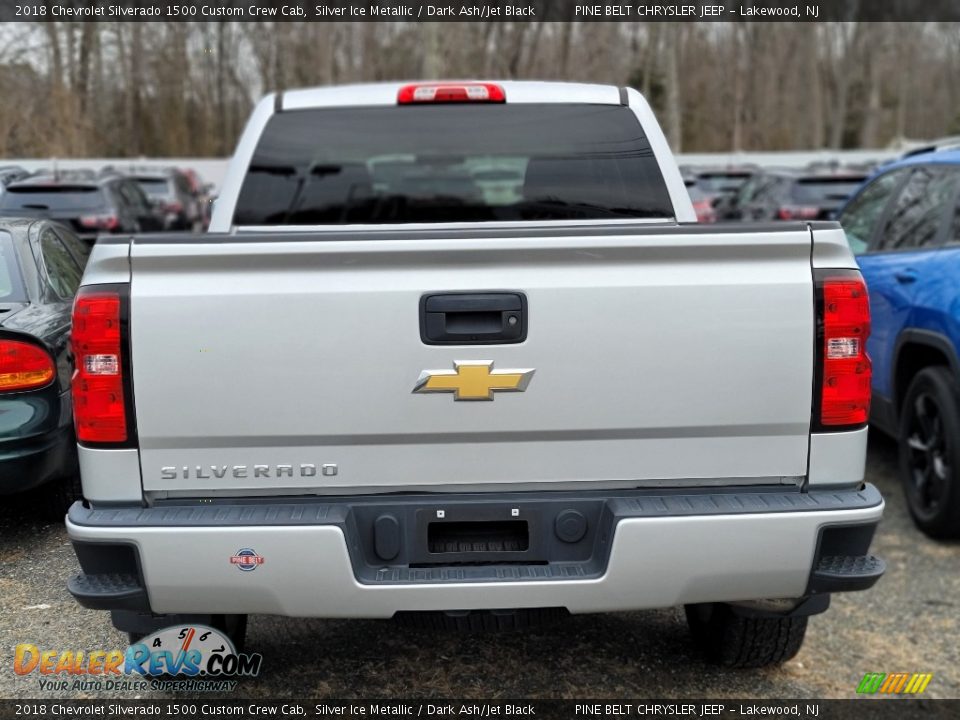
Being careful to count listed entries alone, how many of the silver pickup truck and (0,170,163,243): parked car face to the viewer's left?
0

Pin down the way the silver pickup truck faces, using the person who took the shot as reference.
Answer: facing away from the viewer

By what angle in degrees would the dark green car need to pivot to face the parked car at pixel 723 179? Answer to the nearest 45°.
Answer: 0° — it already faces it

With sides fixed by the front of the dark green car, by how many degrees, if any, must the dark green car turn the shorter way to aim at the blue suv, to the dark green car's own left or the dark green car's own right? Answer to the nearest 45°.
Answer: approximately 45° to the dark green car's own right

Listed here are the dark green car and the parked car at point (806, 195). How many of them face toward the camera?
0

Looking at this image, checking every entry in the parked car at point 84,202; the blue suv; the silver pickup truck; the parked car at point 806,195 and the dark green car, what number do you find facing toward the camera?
0

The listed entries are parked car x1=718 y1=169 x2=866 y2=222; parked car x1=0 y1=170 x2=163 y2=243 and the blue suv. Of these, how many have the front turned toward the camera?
0

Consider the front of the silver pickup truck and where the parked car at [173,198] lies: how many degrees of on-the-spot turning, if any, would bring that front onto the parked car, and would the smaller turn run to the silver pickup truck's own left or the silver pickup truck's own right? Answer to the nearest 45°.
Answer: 0° — it already faces it

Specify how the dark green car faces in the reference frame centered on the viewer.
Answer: facing away from the viewer and to the right of the viewer

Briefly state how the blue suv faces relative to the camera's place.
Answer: facing away from the viewer and to the left of the viewer

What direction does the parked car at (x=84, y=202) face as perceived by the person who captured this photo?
facing away from the viewer and to the right of the viewer

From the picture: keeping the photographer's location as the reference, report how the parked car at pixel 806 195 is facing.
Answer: facing away from the viewer and to the left of the viewer
